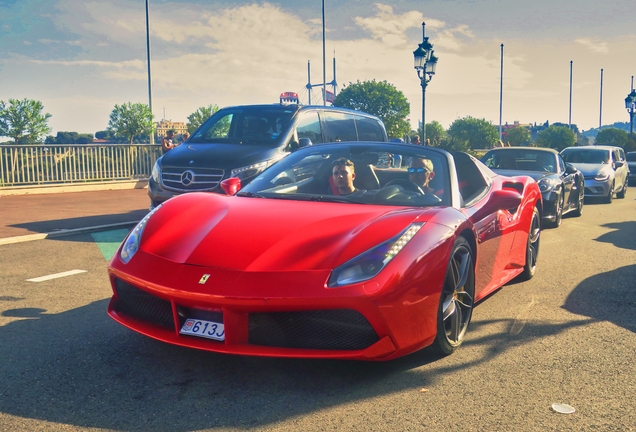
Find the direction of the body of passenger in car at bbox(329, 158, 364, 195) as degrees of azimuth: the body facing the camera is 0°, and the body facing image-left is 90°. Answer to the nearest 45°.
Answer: approximately 45°

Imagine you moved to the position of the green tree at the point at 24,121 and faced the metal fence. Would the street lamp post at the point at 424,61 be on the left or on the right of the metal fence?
left

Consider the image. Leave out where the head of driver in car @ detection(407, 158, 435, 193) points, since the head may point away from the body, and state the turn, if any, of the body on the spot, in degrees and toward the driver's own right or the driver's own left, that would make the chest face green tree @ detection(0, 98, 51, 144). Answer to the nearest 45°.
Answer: approximately 90° to the driver's own right

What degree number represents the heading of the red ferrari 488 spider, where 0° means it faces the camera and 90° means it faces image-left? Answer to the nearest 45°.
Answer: approximately 45°

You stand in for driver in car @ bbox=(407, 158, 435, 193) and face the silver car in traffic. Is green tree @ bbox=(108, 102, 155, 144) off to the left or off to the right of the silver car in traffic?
left

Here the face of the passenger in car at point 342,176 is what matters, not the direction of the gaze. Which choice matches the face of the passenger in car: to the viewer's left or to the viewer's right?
to the viewer's left

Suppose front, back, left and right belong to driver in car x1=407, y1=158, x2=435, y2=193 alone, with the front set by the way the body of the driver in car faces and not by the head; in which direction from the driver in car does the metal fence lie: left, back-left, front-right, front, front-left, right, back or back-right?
right

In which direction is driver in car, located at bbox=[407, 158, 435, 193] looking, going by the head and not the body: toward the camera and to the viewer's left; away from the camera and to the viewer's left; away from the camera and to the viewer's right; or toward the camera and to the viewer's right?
toward the camera and to the viewer's left

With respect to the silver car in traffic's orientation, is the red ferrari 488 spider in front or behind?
in front

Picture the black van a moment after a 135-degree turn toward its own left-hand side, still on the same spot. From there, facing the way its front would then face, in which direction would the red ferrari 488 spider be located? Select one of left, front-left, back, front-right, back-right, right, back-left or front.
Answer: right

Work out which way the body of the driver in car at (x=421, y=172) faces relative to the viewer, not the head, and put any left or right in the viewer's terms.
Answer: facing the viewer and to the left of the viewer

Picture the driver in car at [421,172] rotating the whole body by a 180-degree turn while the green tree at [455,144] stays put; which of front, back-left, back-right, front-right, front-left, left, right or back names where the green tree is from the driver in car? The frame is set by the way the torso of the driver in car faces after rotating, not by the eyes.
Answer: front-left

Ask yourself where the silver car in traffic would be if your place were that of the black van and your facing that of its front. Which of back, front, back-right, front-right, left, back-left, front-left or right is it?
back
